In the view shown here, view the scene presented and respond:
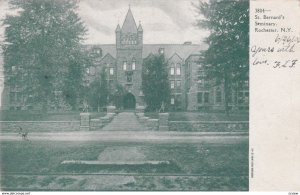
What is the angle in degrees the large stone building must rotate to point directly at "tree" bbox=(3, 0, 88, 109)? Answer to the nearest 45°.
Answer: approximately 90° to its right

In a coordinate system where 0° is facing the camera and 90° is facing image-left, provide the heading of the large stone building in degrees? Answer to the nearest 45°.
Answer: approximately 0°
